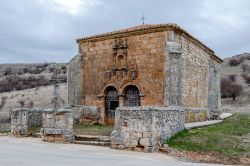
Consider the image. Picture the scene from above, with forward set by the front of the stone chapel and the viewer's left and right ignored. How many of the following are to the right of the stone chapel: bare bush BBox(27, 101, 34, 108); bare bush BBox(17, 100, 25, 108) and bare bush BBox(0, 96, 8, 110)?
3

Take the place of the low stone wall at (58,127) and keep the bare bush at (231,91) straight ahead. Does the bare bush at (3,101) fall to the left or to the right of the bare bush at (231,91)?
left

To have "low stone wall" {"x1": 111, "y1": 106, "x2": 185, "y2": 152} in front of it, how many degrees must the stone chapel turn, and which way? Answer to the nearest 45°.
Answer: approximately 45° to its left

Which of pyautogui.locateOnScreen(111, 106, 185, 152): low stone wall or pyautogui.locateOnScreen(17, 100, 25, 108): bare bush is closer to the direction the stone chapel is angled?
the low stone wall

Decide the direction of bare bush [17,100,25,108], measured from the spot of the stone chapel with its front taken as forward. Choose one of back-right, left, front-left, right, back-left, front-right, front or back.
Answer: right

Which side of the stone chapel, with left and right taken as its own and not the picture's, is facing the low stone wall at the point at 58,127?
front

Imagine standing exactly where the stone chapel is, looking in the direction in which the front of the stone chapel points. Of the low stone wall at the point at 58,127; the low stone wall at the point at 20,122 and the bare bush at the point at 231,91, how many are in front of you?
2

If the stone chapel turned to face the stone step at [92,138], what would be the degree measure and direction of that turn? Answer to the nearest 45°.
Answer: approximately 45° to its left

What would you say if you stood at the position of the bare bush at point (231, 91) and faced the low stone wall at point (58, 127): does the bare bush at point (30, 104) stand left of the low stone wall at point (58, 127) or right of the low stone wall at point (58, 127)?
right

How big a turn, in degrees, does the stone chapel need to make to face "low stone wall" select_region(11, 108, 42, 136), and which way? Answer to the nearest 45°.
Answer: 0° — it already faces it

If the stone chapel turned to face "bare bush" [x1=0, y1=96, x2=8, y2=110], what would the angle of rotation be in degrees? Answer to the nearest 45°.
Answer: approximately 90° to its right

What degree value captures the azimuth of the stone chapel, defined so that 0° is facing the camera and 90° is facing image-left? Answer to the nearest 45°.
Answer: approximately 45°

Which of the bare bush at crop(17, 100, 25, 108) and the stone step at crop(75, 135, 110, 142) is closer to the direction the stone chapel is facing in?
the stone step
